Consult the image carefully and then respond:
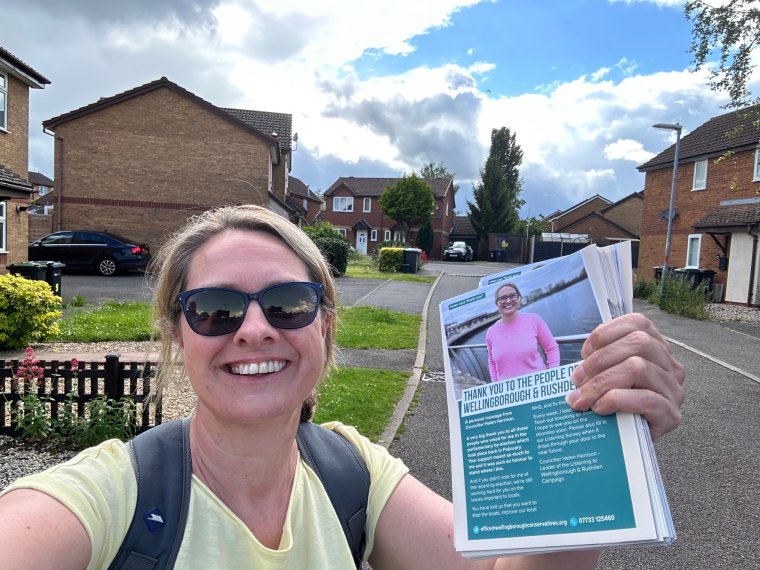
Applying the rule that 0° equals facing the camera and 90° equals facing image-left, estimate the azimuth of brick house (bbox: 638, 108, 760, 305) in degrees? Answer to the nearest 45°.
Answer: approximately 45°

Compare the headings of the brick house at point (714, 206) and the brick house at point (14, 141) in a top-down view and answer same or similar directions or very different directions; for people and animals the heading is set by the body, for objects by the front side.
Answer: very different directions

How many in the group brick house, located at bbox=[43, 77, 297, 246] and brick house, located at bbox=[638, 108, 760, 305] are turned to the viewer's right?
1

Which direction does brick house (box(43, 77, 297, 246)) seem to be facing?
to the viewer's right

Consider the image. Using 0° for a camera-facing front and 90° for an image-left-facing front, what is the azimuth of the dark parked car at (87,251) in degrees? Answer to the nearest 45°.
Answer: approximately 90°

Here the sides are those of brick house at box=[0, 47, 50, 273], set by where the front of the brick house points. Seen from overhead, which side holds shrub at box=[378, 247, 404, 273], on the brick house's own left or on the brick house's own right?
on the brick house's own left

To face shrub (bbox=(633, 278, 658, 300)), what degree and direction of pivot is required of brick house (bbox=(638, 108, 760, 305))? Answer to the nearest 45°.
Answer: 0° — it already faces it

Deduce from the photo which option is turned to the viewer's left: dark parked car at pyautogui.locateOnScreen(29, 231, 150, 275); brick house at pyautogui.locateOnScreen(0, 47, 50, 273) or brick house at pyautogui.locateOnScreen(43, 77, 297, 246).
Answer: the dark parked car
